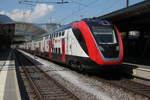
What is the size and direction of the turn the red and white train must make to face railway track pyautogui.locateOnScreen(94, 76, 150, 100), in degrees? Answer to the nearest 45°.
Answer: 0° — it already faces it

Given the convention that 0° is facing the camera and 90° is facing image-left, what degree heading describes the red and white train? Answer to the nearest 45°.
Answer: approximately 315°
